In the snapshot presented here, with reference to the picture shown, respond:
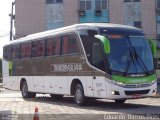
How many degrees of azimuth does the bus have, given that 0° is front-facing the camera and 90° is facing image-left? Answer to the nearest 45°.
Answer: approximately 315°
